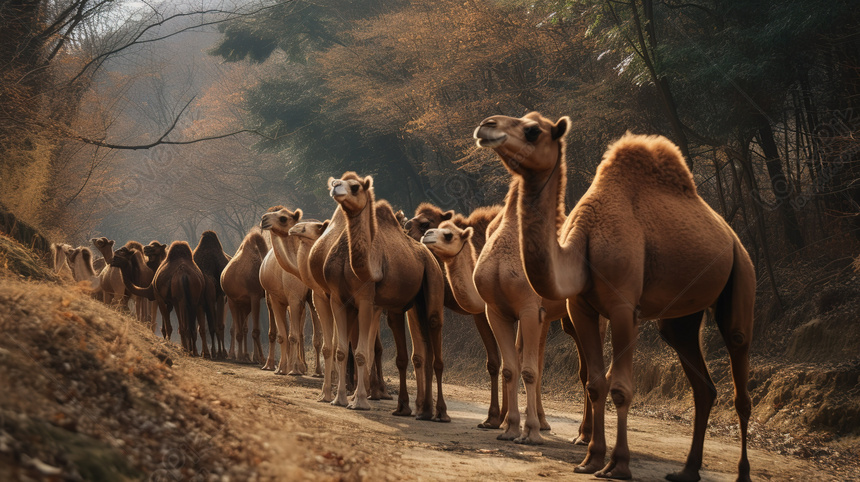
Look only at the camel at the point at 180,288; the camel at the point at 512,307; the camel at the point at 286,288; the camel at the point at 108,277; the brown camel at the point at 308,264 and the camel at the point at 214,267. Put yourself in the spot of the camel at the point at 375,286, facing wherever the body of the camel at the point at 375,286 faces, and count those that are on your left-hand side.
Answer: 1

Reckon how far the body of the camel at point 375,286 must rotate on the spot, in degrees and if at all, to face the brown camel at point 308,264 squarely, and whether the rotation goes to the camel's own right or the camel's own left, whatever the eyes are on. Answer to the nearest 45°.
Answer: approximately 90° to the camel's own right

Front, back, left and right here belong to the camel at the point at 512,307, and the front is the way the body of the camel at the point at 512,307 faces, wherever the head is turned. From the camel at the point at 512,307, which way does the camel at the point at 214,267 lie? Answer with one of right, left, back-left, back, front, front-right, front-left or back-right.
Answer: right

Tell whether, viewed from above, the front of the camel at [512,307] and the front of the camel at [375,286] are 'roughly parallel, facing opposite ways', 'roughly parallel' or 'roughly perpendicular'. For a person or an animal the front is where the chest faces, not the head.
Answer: roughly parallel

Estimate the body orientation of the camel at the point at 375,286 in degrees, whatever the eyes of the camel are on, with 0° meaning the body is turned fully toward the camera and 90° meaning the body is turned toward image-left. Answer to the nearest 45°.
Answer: approximately 45°

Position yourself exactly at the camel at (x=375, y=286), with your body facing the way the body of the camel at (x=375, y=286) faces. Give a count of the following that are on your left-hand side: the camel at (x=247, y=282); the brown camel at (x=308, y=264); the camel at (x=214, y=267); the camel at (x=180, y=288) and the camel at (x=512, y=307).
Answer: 1

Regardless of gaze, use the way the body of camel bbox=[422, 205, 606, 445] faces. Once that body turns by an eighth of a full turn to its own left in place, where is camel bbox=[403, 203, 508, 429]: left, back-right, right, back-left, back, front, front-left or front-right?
back

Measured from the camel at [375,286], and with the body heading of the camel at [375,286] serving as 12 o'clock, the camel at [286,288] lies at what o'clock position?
the camel at [286,288] is roughly at 4 o'clock from the camel at [375,286].

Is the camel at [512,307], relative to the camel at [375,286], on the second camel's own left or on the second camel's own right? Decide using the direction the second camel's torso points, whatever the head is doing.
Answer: on the second camel's own left

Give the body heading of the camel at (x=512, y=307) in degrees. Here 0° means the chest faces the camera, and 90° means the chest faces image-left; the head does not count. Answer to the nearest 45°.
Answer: approximately 45°

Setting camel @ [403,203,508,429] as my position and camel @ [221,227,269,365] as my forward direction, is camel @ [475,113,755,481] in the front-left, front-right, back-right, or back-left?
back-left

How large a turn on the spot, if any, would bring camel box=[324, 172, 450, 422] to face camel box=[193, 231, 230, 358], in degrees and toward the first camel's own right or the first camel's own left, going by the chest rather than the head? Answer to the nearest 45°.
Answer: approximately 135° to the first camel's own right

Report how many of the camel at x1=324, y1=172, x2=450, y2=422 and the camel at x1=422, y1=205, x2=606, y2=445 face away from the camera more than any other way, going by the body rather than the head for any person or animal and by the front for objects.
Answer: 0
